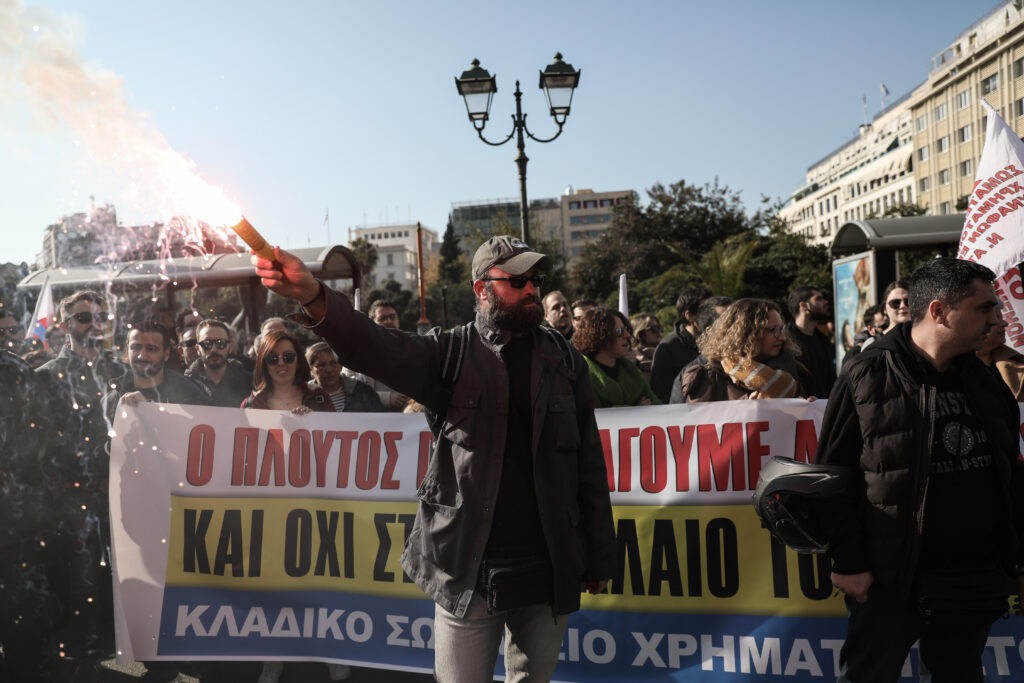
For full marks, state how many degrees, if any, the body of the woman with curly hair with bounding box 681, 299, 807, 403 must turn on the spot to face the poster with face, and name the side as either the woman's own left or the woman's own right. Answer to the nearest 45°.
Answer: approximately 90° to the woman's own left

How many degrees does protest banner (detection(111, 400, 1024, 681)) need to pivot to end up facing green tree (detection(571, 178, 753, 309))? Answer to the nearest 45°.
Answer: approximately 180°

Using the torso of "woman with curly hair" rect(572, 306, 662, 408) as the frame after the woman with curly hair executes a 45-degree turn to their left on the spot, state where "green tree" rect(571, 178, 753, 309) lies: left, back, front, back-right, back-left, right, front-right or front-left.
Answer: left

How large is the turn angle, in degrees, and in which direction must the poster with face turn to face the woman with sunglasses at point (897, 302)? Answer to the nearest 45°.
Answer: approximately 45° to its left

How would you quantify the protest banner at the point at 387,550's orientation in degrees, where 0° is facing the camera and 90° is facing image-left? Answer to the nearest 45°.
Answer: approximately 0°

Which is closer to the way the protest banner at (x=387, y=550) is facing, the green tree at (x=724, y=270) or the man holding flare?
the man holding flare
